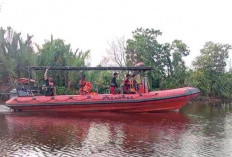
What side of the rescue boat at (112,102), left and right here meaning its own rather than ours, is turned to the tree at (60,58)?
left

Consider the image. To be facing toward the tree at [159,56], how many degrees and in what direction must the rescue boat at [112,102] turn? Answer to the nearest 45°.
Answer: approximately 90° to its left

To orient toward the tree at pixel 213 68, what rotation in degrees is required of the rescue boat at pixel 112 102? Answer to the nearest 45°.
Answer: approximately 45° to its left

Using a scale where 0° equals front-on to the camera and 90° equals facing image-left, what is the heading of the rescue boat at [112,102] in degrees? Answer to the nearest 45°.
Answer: approximately 270°

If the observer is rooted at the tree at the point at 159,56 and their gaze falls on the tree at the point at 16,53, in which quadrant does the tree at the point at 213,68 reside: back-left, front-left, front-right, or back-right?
back-left

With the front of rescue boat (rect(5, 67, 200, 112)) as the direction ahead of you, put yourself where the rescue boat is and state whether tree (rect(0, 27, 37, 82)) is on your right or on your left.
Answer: on your left
